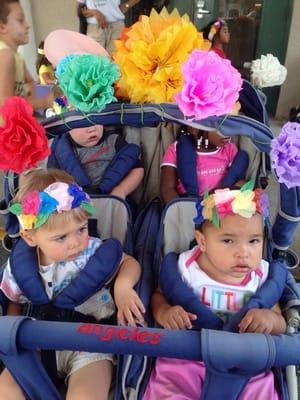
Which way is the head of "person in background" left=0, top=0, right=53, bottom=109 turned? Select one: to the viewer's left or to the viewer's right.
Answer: to the viewer's right

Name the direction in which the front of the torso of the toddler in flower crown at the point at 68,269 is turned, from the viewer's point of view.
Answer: toward the camera

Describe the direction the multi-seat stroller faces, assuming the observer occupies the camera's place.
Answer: facing the viewer

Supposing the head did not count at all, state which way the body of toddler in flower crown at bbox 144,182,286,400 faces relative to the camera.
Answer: toward the camera

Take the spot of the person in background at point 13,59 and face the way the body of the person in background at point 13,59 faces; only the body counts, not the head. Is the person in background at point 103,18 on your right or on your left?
on your left

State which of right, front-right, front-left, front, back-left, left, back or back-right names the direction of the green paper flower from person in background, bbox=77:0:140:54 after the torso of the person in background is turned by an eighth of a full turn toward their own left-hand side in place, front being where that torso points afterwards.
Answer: front-right

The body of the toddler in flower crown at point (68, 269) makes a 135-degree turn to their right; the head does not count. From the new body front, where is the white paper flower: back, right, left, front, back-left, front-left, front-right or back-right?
right

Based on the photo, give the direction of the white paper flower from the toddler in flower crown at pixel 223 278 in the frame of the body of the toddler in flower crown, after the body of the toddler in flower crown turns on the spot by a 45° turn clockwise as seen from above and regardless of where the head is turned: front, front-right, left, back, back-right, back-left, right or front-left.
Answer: back-right
